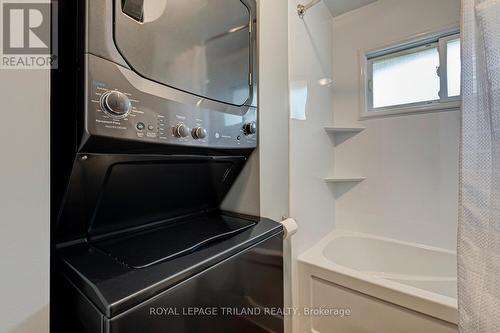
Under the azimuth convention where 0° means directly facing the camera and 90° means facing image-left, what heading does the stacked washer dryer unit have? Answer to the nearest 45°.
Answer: approximately 315°

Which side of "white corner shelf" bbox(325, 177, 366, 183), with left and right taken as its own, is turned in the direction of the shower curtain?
front

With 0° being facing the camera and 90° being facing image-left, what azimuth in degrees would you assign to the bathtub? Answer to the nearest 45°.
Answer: approximately 45°

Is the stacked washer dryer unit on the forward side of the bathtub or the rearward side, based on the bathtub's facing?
on the forward side

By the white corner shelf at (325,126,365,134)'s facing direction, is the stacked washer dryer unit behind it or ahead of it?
ahead

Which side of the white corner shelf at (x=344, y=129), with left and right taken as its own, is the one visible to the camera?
front

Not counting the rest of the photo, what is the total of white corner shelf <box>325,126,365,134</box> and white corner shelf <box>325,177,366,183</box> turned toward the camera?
2

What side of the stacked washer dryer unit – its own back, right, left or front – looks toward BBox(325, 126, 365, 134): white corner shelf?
left

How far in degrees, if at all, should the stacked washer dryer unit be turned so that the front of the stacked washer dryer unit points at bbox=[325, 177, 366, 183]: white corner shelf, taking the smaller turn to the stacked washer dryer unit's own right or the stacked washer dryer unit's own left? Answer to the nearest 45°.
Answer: approximately 90° to the stacked washer dryer unit's own left

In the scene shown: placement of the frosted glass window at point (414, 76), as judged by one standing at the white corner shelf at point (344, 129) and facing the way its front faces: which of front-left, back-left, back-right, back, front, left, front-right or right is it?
left

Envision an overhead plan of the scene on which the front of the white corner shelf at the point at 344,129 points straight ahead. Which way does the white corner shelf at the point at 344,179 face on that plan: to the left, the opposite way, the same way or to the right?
the same way
